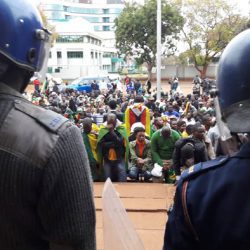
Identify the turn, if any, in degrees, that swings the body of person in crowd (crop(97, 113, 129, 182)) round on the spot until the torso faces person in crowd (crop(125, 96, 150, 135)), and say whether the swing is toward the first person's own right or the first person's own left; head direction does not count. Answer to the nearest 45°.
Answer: approximately 180°

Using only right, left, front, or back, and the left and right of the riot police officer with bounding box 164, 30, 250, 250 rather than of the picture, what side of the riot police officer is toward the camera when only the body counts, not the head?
back

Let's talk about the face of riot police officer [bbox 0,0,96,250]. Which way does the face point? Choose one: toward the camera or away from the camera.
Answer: away from the camera

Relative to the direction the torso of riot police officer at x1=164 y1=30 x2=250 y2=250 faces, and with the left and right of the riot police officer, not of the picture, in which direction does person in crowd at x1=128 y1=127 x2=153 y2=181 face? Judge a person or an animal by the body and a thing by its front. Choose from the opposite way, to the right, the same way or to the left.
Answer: the opposite way

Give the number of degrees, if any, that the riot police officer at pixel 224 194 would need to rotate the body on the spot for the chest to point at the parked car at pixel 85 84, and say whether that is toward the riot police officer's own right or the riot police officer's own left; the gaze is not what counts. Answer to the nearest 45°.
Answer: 0° — they already face it
